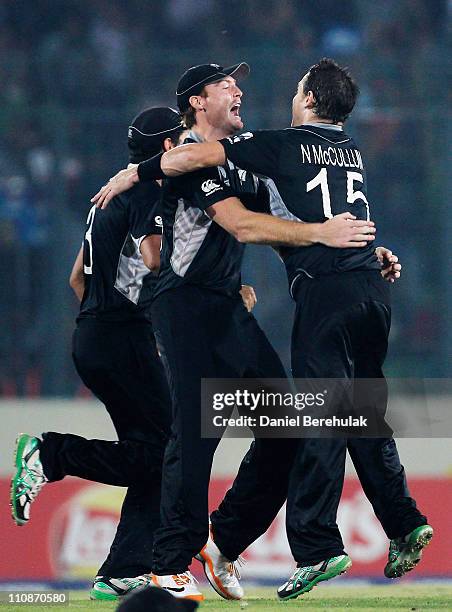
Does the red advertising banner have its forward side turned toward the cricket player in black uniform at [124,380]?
yes

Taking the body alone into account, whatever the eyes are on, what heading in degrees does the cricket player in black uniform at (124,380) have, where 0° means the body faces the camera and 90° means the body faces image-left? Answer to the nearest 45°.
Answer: approximately 225°

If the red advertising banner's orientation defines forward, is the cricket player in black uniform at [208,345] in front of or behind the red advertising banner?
in front

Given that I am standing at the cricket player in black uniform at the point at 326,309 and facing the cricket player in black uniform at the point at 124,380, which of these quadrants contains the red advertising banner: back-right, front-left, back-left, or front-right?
front-right

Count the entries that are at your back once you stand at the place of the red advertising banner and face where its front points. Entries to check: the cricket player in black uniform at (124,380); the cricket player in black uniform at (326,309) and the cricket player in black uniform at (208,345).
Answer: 0

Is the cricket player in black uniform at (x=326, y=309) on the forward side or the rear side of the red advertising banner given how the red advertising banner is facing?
on the forward side

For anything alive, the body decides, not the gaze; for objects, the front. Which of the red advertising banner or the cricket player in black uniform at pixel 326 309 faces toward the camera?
the red advertising banner

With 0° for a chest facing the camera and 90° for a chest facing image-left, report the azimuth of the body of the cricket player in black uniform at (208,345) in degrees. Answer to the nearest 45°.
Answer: approximately 270°

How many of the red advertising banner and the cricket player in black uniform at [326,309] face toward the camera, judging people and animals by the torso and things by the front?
1

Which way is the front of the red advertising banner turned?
toward the camera

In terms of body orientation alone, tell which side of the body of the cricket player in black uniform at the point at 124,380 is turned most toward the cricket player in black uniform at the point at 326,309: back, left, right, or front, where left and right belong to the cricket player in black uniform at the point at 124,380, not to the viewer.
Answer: right

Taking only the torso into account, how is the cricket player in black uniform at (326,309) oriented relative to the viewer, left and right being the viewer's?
facing away from the viewer and to the left of the viewer

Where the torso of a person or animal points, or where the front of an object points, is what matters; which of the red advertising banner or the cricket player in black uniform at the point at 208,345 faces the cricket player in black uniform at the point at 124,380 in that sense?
the red advertising banner

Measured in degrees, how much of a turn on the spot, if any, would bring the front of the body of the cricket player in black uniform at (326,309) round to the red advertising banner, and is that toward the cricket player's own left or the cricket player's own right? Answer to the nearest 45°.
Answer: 0° — they already face it

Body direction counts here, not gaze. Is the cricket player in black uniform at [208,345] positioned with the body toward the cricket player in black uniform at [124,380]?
no

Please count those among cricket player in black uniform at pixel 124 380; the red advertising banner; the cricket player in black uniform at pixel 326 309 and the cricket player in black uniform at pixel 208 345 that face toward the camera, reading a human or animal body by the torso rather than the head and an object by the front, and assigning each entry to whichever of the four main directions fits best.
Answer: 1
